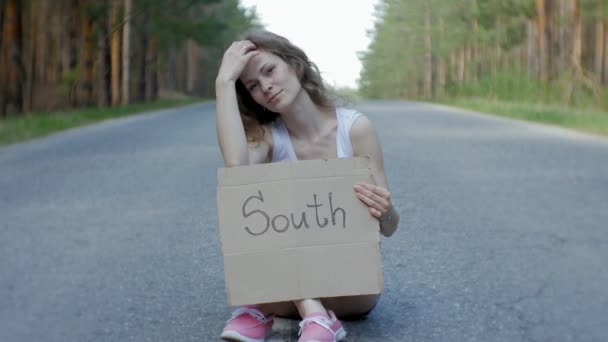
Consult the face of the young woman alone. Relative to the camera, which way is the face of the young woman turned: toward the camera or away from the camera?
toward the camera

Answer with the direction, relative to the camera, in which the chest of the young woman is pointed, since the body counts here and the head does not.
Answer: toward the camera
